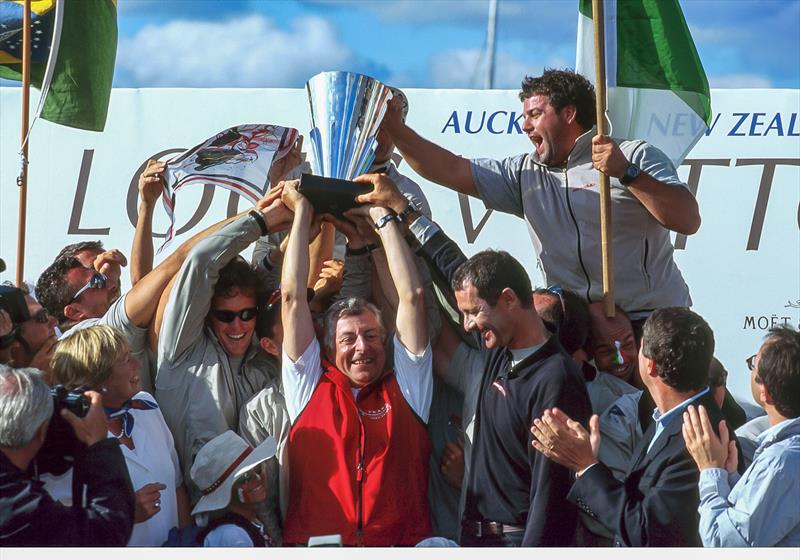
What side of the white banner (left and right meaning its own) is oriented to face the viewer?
front

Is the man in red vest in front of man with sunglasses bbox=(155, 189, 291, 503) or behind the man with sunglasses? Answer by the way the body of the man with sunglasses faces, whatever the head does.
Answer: in front

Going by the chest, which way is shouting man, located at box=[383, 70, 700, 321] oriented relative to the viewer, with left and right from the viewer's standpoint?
facing the viewer and to the left of the viewer

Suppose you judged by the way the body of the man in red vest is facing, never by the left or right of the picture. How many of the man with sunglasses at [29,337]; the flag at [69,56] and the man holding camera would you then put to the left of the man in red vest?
0

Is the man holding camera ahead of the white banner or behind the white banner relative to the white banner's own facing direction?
ahead

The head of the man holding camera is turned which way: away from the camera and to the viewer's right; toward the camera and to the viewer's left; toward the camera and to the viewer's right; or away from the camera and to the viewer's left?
away from the camera and to the viewer's right

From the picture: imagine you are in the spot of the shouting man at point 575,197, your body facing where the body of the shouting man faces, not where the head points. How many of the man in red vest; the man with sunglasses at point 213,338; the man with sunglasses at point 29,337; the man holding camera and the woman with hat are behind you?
0

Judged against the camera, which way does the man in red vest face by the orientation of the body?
toward the camera

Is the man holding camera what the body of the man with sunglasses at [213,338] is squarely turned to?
no

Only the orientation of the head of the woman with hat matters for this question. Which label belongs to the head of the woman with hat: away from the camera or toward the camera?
toward the camera

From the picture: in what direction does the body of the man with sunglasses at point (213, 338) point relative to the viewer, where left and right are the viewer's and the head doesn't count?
facing the viewer and to the right of the viewer

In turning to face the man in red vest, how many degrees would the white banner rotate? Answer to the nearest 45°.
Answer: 0° — it already faces them

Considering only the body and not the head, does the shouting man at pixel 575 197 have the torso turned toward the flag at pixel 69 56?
no

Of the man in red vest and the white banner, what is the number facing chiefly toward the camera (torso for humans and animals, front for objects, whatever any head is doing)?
2

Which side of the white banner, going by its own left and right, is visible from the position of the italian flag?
front
